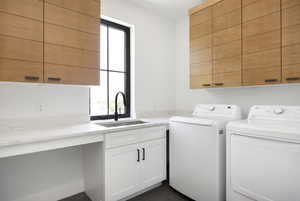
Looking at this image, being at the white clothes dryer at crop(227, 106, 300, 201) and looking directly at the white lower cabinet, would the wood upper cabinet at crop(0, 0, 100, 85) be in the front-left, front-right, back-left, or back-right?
front-left

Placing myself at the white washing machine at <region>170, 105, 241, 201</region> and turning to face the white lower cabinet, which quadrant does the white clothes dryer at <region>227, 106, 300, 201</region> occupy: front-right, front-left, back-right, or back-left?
back-left

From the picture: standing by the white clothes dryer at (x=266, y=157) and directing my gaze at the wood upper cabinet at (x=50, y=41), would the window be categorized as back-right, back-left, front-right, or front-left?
front-right

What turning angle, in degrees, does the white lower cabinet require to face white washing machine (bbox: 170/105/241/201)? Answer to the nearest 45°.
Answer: approximately 45° to its left

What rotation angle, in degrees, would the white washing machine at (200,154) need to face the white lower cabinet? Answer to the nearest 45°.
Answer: approximately 45° to its right

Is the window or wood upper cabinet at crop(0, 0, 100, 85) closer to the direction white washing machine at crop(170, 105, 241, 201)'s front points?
the wood upper cabinet

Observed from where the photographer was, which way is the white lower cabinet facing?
facing the viewer and to the right of the viewer

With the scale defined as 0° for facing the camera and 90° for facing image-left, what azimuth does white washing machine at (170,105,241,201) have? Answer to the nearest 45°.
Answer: approximately 45°

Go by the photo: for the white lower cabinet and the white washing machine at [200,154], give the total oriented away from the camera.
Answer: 0

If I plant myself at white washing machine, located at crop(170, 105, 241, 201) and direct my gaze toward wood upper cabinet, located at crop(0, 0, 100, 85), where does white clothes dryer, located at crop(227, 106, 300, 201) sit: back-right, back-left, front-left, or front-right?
back-left
